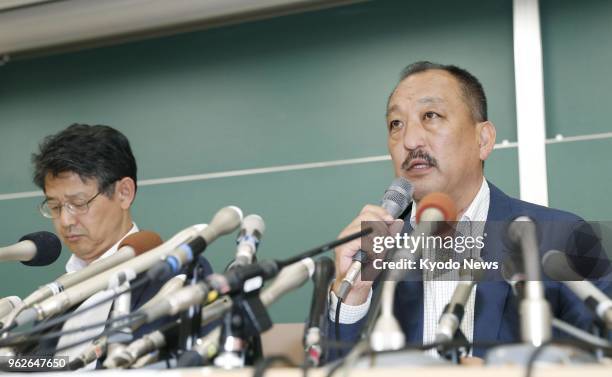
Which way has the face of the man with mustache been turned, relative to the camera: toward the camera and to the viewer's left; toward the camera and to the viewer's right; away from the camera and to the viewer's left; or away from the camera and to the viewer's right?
toward the camera and to the viewer's left

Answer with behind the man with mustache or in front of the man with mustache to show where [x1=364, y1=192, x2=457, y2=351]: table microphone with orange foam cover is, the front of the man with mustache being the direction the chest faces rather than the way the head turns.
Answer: in front

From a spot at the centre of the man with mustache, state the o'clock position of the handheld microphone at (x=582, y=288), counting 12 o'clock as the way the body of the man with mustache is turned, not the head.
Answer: The handheld microphone is roughly at 10 o'clock from the man with mustache.

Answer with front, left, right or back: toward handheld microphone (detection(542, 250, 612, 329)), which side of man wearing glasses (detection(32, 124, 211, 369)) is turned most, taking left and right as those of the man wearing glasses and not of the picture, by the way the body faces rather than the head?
left

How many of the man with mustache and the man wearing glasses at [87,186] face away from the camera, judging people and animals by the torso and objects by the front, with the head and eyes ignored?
0

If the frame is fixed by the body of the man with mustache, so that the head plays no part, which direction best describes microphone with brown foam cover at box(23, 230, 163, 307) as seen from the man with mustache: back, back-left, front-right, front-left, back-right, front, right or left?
front

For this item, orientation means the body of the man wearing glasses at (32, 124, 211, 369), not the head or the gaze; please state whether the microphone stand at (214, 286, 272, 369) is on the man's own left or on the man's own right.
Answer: on the man's own left

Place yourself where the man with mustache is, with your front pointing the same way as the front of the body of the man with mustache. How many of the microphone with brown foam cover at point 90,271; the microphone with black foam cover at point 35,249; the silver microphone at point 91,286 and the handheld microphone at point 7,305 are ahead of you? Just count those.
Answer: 4

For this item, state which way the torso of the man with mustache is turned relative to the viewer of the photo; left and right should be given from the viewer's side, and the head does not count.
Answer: facing the viewer and to the left of the viewer
